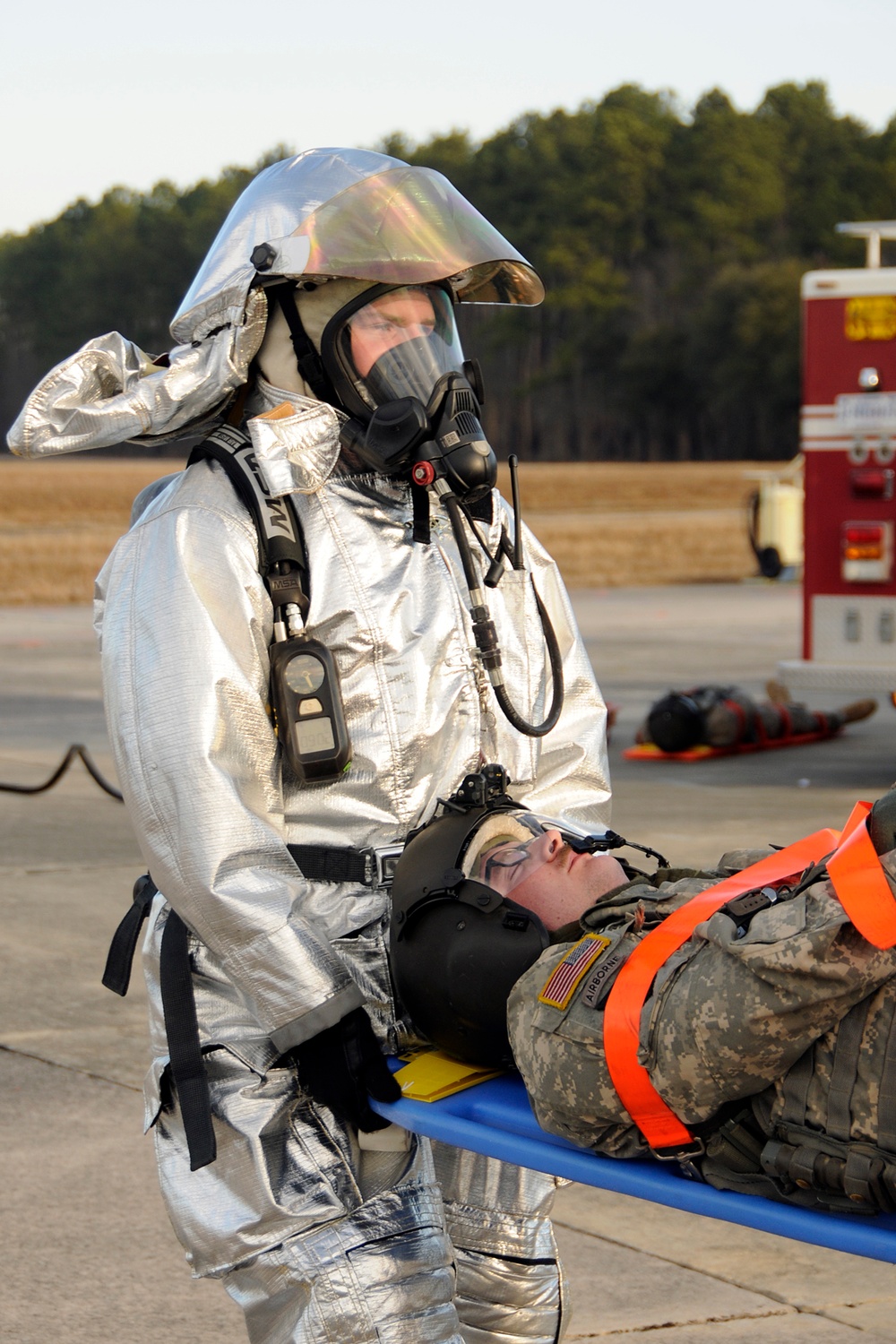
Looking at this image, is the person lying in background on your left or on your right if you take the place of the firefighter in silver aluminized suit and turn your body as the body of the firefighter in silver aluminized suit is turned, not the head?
on your left

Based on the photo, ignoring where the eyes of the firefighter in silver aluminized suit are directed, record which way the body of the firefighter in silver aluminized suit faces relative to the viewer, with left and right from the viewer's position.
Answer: facing the viewer and to the right of the viewer

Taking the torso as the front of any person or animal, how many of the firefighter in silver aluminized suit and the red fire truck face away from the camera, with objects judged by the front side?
1

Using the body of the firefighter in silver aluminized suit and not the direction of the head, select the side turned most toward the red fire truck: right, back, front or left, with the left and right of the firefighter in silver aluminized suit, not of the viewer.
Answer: left

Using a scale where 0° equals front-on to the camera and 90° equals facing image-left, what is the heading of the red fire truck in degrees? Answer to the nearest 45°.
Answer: approximately 180°

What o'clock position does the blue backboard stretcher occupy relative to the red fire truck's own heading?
The blue backboard stretcher is roughly at 6 o'clock from the red fire truck.

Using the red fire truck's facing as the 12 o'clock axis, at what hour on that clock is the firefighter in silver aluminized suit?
The firefighter in silver aluminized suit is roughly at 6 o'clock from the red fire truck.

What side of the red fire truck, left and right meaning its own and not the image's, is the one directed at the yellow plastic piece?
back

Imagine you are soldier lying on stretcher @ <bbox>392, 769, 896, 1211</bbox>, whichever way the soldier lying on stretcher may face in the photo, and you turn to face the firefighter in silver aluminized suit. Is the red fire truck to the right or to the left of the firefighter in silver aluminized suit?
right

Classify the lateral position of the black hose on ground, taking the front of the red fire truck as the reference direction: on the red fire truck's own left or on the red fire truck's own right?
on the red fire truck's own left
